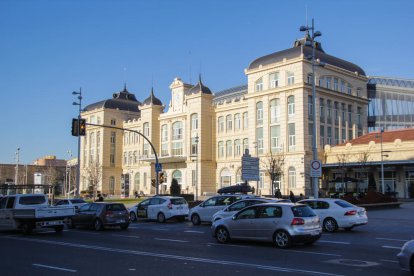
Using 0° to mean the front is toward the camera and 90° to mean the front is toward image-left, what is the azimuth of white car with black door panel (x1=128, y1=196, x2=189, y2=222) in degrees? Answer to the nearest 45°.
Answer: approximately 135°

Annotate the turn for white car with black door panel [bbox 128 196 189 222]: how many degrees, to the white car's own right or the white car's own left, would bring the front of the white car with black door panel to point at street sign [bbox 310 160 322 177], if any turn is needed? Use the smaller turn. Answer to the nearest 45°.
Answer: approximately 180°

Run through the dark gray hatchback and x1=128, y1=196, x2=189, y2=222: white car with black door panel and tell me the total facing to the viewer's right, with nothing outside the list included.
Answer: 0

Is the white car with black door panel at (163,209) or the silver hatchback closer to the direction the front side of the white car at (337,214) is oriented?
the white car with black door panel

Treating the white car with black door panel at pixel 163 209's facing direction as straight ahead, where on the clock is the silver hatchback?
The silver hatchback is roughly at 7 o'clock from the white car with black door panel.

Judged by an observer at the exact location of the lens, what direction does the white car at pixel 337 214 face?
facing away from the viewer and to the left of the viewer

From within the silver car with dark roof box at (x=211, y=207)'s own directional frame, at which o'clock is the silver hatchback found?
The silver hatchback is roughly at 7 o'clock from the silver car with dark roof box.
